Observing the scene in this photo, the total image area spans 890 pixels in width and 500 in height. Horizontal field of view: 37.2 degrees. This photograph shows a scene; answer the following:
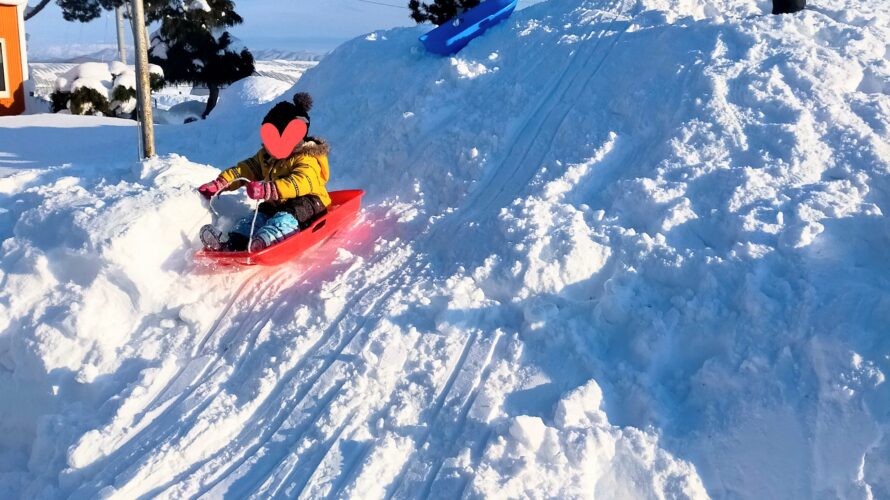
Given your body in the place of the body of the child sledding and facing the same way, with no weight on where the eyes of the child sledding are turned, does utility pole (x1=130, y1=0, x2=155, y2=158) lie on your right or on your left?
on your right

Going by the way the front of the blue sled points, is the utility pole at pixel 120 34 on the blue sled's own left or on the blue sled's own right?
on the blue sled's own right

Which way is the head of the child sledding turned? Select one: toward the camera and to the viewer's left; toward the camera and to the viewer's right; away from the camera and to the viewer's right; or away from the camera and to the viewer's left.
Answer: toward the camera and to the viewer's left

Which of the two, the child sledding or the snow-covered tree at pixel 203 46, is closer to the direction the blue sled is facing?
the child sledding

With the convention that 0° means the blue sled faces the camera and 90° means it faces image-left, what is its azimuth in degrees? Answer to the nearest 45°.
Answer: approximately 45°

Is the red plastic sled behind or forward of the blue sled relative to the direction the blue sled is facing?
forward

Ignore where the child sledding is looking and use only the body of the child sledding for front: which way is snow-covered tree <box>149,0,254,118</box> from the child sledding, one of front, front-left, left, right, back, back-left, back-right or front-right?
back-right

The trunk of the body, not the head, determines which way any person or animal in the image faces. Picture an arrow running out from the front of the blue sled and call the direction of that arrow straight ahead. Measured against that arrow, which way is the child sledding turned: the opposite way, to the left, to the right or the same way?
the same way
